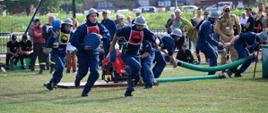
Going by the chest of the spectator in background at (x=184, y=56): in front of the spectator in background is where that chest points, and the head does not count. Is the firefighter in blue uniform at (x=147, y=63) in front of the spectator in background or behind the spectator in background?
in front

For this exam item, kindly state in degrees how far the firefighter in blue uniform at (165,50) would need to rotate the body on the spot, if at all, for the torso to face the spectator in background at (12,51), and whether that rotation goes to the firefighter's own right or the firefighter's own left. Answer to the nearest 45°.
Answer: approximately 135° to the firefighter's own left

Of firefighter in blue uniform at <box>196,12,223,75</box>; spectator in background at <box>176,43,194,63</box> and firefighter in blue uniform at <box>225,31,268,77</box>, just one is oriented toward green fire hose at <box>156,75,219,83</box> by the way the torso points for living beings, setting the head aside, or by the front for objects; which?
the spectator in background

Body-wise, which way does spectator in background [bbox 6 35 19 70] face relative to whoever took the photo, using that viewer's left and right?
facing the viewer

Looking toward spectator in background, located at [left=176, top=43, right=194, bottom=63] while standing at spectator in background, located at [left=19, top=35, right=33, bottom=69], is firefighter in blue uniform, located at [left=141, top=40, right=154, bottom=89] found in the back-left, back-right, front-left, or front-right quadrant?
front-right

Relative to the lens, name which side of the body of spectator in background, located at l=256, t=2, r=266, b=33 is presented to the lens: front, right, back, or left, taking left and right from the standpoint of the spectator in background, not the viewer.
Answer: front

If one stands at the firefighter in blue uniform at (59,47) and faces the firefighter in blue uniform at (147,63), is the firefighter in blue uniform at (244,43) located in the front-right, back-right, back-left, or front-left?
front-left

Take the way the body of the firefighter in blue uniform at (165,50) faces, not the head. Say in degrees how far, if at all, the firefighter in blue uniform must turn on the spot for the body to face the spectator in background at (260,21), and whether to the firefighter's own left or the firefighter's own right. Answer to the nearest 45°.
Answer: approximately 45° to the firefighter's own left

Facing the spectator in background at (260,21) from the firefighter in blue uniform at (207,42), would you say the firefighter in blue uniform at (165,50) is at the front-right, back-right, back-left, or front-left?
back-left

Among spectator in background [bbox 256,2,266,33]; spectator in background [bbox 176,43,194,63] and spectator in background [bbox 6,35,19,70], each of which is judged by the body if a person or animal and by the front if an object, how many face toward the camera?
3
